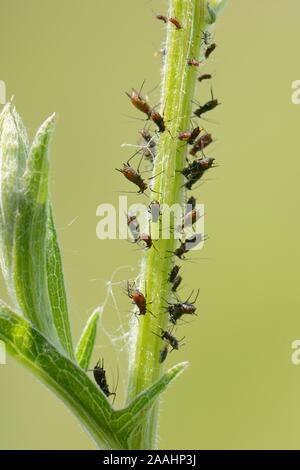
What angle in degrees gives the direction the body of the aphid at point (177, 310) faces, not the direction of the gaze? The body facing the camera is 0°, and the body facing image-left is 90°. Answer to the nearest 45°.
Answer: approximately 90°
